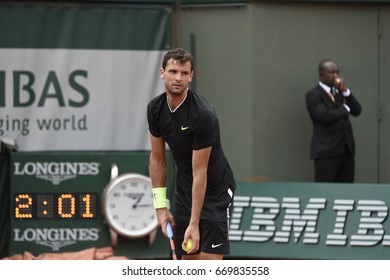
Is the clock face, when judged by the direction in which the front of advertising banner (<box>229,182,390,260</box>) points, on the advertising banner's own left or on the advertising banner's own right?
on the advertising banner's own right

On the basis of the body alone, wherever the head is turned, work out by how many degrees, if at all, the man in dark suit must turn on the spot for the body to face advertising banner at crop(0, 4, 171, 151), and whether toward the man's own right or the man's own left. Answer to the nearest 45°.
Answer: approximately 135° to the man's own right

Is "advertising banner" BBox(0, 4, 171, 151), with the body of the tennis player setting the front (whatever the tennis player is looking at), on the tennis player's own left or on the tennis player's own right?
on the tennis player's own right

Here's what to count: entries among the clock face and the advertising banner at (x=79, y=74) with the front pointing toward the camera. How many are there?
2

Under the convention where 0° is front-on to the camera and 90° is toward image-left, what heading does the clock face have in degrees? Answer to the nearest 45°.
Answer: approximately 0°

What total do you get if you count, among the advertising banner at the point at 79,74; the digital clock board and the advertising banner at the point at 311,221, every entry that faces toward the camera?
3

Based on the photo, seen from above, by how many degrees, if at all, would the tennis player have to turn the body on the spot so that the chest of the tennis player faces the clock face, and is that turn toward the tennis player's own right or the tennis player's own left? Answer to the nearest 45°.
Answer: approximately 135° to the tennis player's own right

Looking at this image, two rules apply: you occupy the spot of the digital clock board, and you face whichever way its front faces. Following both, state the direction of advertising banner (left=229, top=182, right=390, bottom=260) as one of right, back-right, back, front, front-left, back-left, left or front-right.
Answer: left

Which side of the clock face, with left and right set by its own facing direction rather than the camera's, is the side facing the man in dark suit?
left
